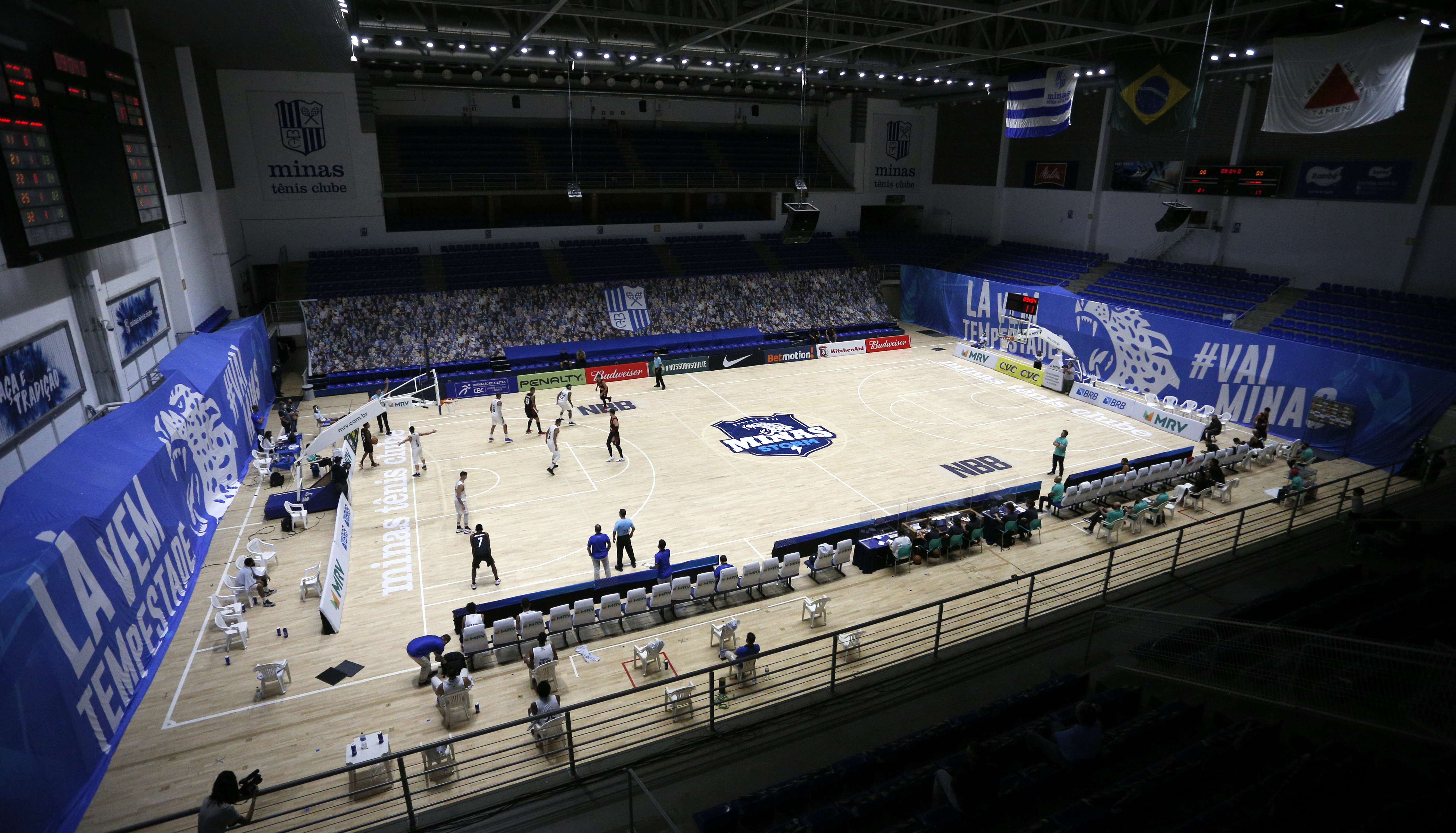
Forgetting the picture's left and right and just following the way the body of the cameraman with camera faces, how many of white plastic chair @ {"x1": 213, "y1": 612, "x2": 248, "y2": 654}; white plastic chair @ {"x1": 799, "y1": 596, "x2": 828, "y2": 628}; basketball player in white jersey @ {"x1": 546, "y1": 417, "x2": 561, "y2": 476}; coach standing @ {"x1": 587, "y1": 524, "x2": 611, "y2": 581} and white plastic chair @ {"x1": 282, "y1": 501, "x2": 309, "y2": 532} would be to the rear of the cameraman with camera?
0

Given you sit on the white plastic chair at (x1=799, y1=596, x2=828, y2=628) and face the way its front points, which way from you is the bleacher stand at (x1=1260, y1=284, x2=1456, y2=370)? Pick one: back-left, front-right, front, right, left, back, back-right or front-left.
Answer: right

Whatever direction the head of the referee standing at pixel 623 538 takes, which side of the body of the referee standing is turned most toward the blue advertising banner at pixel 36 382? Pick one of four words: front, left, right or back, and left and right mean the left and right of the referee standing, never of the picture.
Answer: left

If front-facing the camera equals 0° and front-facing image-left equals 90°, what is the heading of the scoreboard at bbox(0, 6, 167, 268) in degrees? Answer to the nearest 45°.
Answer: approximately 315°

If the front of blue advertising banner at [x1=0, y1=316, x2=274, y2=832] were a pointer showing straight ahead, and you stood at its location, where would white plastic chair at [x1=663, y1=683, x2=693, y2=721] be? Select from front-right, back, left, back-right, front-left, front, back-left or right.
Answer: front

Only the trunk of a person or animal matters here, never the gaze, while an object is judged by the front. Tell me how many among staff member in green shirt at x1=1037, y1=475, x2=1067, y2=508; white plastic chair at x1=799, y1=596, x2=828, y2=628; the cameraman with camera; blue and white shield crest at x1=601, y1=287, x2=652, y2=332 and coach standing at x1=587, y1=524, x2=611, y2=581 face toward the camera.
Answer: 1

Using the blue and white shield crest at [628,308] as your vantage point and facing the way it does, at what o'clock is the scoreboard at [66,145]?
The scoreboard is roughly at 1 o'clock from the blue and white shield crest.

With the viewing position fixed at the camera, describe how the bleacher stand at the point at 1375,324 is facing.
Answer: facing the viewer and to the left of the viewer

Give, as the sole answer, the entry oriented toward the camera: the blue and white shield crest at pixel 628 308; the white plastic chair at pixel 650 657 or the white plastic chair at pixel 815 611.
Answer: the blue and white shield crest

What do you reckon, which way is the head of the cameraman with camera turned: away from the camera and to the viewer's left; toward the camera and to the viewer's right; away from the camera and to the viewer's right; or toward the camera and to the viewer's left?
away from the camera and to the viewer's right

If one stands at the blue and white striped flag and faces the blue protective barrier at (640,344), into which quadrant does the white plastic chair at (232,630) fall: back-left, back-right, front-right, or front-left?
front-left

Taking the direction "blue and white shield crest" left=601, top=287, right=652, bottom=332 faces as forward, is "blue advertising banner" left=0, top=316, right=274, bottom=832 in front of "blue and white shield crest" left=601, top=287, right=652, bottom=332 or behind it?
in front

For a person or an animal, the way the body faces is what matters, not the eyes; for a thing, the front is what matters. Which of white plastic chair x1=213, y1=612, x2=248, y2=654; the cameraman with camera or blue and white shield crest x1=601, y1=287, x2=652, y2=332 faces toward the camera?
the blue and white shield crest

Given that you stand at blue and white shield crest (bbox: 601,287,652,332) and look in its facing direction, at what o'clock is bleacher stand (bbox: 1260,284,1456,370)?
The bleacher stand is roughly at 10 o'clock from the blue and white shield crest.

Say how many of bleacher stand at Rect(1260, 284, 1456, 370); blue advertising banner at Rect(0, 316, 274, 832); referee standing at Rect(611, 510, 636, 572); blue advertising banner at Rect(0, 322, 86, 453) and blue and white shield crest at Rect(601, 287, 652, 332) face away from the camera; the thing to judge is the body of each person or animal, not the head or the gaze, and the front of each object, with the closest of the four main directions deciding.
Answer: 1

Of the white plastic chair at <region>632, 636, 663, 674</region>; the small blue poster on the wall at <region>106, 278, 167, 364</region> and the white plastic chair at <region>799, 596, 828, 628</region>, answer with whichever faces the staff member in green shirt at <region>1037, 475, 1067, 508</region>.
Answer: the small blue poster on the wall

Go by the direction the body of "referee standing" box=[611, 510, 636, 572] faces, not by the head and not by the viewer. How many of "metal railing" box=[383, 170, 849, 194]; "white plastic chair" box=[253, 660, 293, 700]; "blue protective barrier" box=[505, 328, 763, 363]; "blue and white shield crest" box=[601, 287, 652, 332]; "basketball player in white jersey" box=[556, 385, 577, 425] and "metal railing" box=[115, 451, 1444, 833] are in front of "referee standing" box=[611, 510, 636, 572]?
4

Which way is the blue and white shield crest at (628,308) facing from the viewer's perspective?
toward the camera

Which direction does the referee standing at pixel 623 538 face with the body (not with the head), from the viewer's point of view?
away from the camera

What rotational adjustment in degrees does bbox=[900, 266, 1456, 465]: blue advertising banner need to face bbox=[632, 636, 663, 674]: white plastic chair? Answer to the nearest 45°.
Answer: approximately 45° to its left

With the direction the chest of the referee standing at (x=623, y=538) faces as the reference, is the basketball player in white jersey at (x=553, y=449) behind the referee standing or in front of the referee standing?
in front
